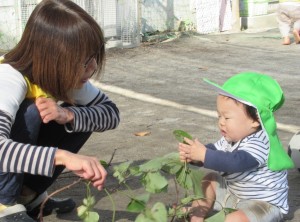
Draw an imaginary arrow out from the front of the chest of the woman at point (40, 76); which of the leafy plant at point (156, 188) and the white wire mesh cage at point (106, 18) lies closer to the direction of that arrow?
the leafy plant

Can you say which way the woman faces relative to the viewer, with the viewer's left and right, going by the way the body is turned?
facing the viewer and to the right of the viewer

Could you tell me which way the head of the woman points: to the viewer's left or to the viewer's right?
to the viewer's right

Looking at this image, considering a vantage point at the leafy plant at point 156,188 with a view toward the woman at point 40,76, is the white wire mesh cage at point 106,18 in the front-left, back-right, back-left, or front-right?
front-right

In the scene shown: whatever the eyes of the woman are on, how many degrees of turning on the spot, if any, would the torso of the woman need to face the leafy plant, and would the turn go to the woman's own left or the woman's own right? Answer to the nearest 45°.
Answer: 0° — they already face it

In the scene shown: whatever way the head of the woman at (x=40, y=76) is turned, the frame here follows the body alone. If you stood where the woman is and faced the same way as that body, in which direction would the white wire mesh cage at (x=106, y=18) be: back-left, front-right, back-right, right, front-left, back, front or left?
back-left
